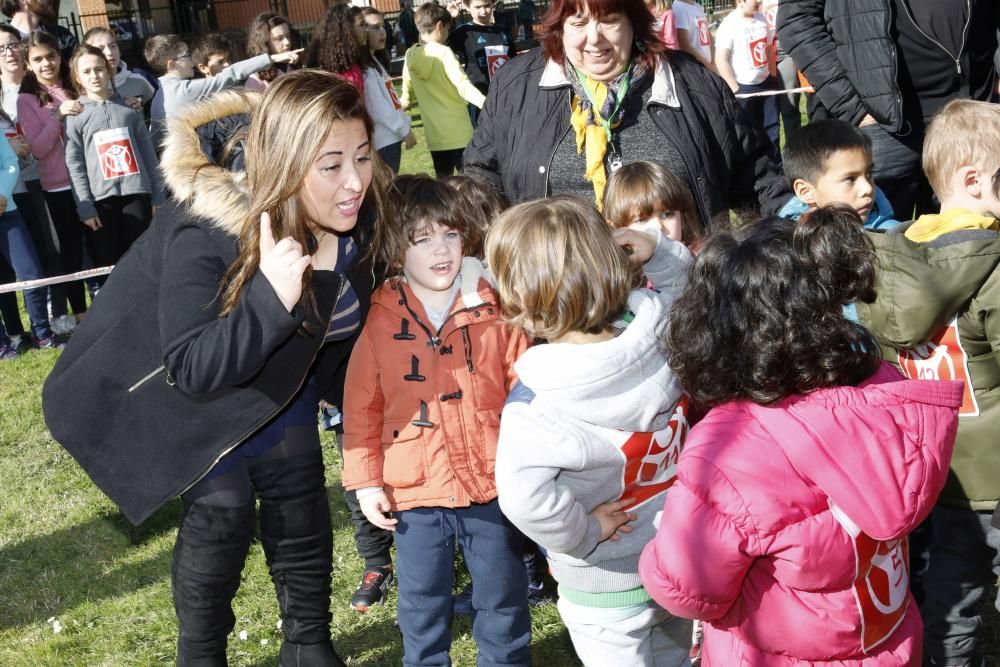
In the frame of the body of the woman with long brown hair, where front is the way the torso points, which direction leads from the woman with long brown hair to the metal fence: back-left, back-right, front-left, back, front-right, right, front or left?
back-left

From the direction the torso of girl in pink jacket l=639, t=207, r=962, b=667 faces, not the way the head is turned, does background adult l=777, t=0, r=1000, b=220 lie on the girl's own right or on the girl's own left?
on the girl's own right

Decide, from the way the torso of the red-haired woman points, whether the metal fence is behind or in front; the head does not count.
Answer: behind

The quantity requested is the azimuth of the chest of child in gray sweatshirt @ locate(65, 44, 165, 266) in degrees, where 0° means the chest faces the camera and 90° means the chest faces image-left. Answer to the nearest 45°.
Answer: approximately 0°

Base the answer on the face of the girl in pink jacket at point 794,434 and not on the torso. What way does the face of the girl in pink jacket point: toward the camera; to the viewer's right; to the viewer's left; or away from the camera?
away from the camera

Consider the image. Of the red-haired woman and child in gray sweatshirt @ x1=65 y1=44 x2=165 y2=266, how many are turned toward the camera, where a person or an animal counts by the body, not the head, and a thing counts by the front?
2

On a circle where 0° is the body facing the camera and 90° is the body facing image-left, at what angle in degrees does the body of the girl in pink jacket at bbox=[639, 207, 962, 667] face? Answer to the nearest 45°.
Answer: approximately 135°

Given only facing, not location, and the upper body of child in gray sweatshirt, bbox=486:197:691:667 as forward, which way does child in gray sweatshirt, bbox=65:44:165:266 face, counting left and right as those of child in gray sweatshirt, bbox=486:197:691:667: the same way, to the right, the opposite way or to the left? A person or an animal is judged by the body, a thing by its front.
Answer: the opposite way

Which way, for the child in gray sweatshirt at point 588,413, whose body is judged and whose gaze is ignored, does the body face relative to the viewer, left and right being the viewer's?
facing away from the viewer and to the left of the viewer

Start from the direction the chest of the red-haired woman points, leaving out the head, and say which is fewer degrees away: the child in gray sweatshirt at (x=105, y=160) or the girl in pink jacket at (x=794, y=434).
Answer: the girl in pink jacket
